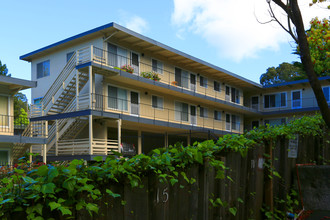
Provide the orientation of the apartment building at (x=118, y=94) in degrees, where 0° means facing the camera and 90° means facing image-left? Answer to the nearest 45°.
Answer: approximately 315°

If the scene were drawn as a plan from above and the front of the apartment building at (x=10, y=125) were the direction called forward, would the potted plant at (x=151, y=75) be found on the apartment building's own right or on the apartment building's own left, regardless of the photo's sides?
on the apartment building's own left

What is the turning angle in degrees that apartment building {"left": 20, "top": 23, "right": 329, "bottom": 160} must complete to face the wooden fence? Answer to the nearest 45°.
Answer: approximately 45° to its right

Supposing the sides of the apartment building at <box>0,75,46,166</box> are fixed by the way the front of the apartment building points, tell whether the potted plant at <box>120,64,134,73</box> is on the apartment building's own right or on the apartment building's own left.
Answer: on the apartment building's own left

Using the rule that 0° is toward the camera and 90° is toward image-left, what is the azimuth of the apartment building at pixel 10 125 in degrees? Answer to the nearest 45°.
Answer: approximately 315°

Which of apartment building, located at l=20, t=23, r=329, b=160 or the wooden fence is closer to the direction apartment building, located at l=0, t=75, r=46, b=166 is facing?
the wooden fence
